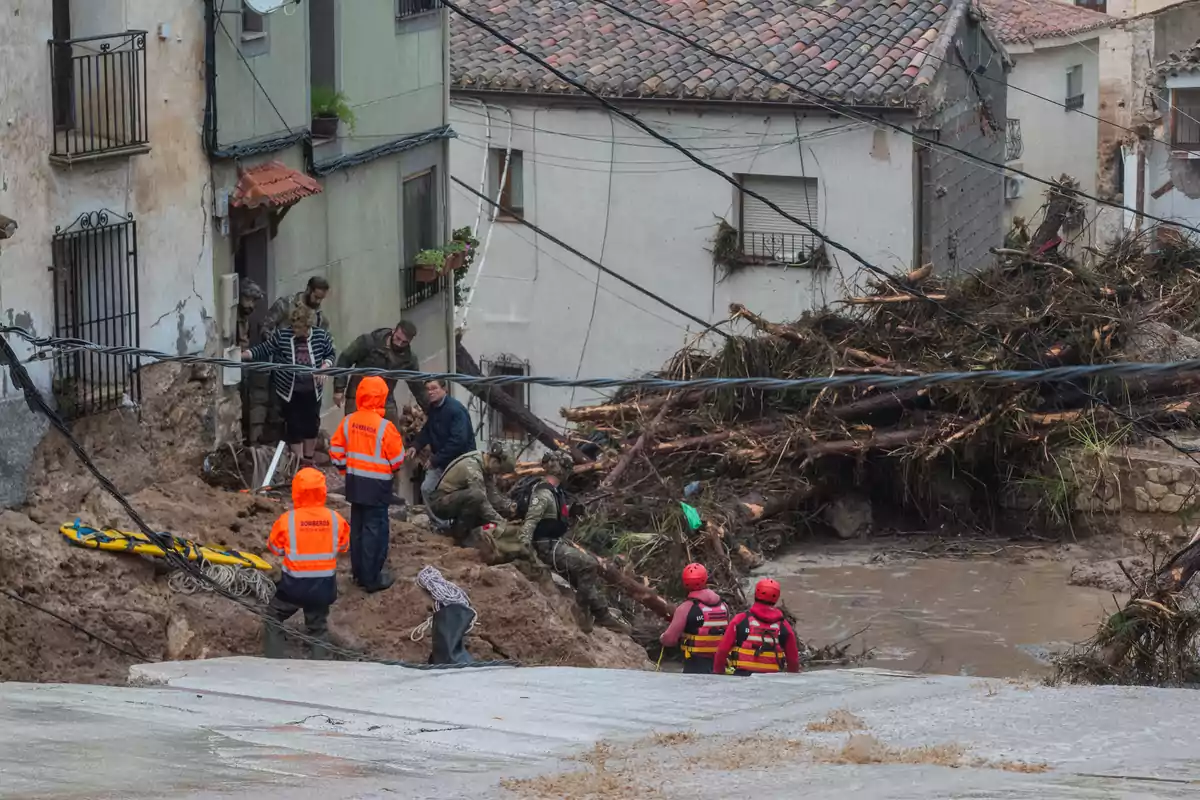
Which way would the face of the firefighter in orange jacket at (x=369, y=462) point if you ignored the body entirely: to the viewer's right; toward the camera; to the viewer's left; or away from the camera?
away from the camera

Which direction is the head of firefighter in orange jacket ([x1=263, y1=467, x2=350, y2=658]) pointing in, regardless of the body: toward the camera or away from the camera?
away from the camera

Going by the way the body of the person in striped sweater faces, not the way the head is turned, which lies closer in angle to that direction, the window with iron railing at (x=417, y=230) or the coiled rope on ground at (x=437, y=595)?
the coiled rope on ground

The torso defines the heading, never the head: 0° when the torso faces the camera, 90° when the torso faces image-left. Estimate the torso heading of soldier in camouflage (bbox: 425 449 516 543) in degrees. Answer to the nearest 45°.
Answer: approximately 270°

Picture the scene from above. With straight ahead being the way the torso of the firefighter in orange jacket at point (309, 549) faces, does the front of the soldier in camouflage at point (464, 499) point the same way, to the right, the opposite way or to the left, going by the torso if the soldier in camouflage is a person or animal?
to the right

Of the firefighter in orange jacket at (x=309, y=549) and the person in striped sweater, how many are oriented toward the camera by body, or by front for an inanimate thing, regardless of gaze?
1

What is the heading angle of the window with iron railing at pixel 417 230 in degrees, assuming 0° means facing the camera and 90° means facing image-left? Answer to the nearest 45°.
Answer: approximately 315°

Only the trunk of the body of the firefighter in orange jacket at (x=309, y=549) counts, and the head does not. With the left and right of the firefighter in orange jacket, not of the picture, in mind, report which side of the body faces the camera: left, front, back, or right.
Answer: back
